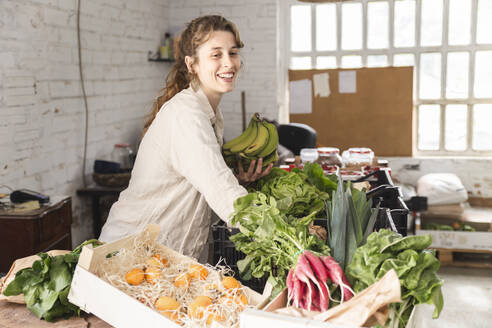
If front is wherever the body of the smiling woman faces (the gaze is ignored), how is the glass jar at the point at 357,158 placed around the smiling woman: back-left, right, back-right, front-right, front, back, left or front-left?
front-left

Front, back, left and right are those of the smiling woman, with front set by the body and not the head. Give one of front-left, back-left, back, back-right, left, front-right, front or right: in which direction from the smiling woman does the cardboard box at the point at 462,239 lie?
front-left

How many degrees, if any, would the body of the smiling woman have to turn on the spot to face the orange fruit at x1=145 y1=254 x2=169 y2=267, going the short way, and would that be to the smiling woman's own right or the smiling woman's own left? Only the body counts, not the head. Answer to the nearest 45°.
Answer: approximately 90° to the smiling woman's own right

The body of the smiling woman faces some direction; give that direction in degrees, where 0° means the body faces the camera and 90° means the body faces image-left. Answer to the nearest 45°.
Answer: approximately 270°
